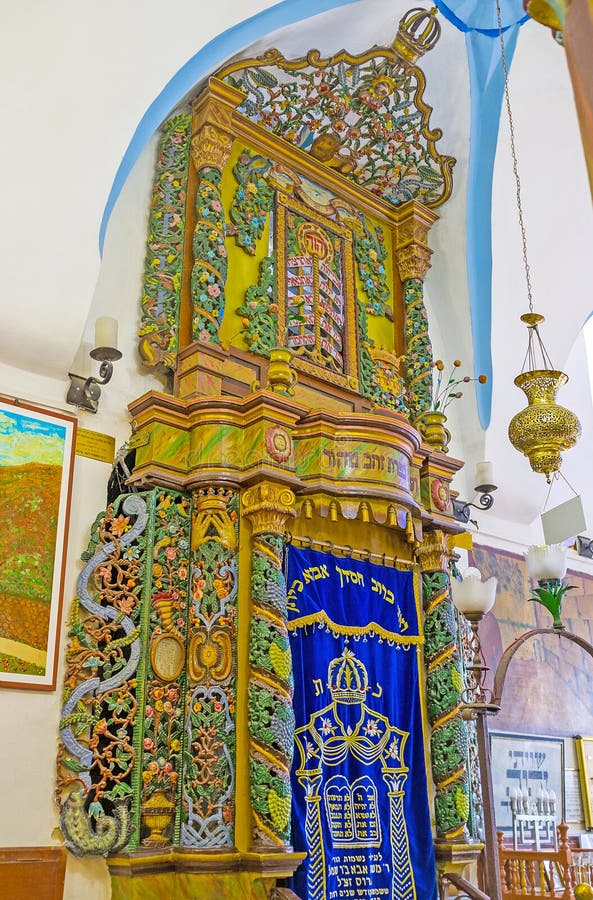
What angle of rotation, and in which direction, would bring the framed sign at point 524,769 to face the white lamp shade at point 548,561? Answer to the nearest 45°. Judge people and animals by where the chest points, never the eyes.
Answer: approximately 45° to its right

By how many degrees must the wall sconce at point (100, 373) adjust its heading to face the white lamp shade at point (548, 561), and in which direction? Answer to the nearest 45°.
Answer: approximately 45° to its left

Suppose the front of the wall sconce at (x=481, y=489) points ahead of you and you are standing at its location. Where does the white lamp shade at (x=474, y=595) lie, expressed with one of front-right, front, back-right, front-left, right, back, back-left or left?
front-right

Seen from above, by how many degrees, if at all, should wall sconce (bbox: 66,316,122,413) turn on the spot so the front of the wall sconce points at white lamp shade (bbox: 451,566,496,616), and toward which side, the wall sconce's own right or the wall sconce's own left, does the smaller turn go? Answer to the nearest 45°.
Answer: approximately 45° to the wall sconce's own left

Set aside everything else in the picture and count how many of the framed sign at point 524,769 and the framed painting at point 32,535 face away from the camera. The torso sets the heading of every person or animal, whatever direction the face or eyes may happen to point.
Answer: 0

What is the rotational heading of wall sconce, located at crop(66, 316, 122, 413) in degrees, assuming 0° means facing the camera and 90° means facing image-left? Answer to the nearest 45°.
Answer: approximately 315°

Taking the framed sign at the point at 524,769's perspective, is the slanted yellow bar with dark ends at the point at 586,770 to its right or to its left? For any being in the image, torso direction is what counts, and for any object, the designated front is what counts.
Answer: on its left

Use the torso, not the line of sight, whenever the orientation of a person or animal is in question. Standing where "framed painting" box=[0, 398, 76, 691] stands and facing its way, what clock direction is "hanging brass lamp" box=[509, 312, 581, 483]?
The hanging brass lamp is roughly at 11 o'clock from the framed painting.
